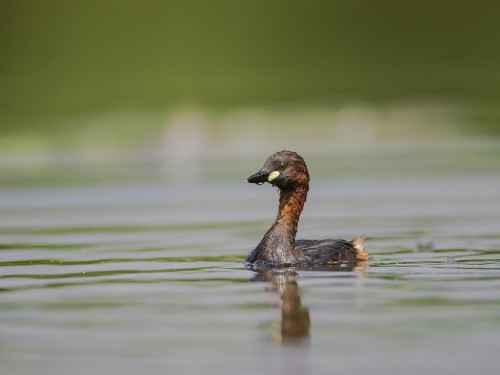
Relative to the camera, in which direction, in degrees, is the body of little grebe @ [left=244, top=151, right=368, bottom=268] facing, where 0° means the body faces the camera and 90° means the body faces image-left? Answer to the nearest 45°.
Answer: approximately 90°
